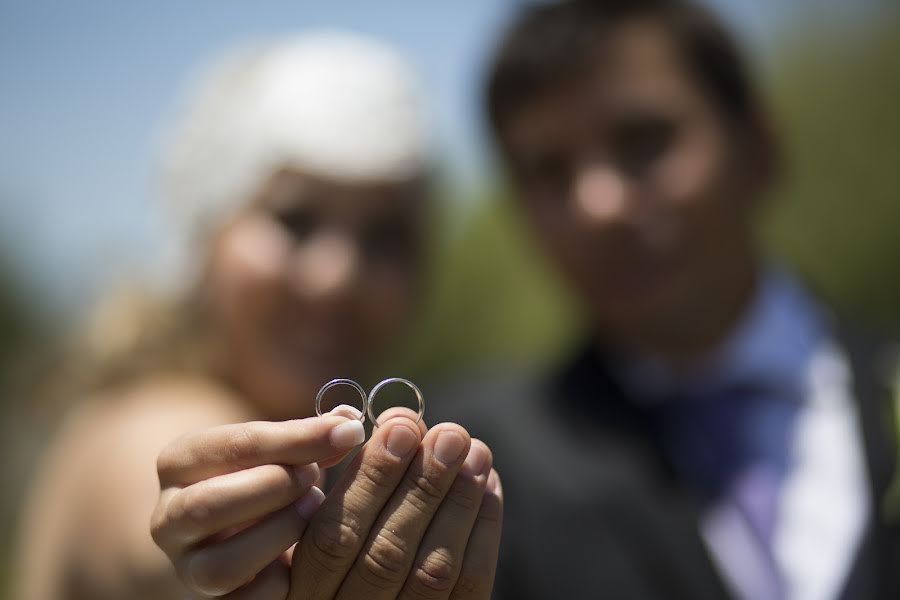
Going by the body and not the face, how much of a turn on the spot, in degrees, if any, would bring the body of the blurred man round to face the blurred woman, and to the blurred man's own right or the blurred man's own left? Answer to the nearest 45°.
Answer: approximately 90° to the blurred man's own right

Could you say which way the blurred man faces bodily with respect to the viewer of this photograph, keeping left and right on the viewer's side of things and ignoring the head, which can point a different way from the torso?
facing the viewer

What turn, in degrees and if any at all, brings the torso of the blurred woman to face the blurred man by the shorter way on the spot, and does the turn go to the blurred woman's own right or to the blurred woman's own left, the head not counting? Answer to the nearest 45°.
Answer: approximately 45° to the blurred woman's own left

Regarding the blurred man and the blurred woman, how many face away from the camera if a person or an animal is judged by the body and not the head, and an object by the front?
0
